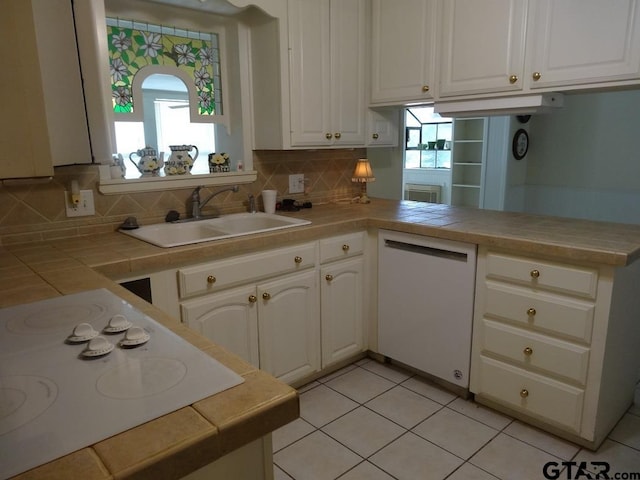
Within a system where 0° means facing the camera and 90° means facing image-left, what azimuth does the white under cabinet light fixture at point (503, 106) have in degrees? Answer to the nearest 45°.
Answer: approximately 45°

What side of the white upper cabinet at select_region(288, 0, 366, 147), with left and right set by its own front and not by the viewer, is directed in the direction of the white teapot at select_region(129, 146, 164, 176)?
right

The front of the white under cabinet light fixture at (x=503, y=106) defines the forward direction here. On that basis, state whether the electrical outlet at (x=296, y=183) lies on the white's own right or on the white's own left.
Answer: on the white's own right

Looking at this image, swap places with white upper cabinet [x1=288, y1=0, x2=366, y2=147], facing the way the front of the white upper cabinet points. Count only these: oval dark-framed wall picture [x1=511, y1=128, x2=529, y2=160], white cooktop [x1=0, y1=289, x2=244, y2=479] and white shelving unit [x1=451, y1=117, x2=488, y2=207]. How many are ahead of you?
1

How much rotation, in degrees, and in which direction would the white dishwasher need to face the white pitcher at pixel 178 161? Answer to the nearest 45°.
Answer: approximately 45° to its right

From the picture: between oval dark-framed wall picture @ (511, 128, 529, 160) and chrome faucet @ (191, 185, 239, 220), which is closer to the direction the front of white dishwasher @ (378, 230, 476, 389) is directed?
the chrome faucet
